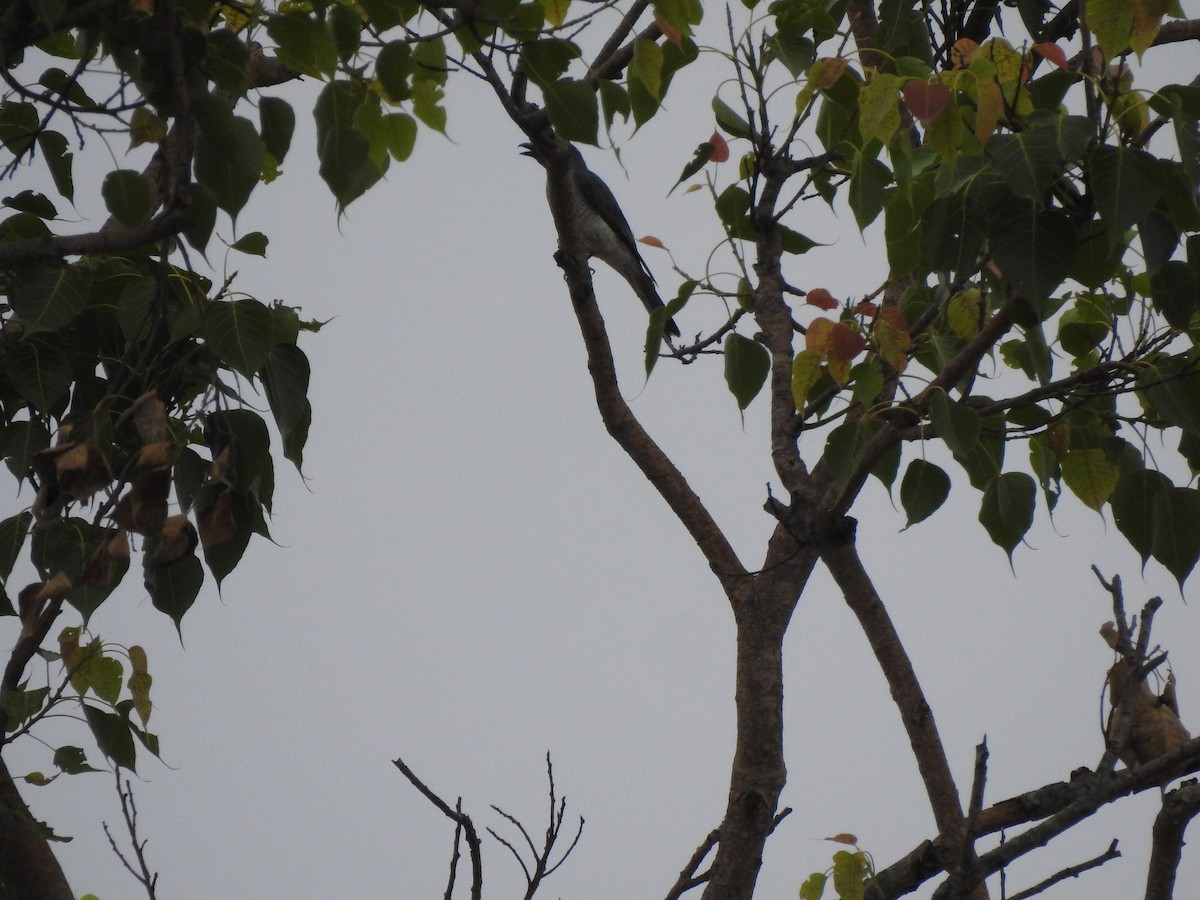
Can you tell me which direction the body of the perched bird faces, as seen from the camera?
to the viewer's left
